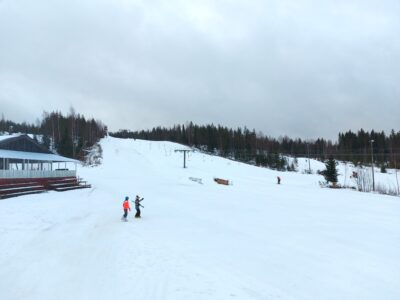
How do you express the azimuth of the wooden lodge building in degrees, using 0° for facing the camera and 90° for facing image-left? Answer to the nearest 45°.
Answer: approximately 315°

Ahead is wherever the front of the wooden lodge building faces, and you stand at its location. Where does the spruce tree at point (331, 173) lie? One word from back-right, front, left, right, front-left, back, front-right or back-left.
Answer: front-left
